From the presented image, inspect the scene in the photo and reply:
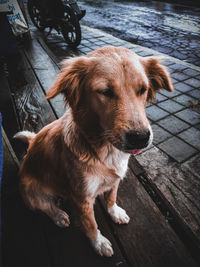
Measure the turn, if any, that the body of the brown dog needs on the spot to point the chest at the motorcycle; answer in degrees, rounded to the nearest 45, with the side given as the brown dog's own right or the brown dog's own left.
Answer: approximately 135° to the brown dog's own left

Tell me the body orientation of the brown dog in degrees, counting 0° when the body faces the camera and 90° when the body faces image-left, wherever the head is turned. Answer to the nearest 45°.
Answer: approximately 315°
